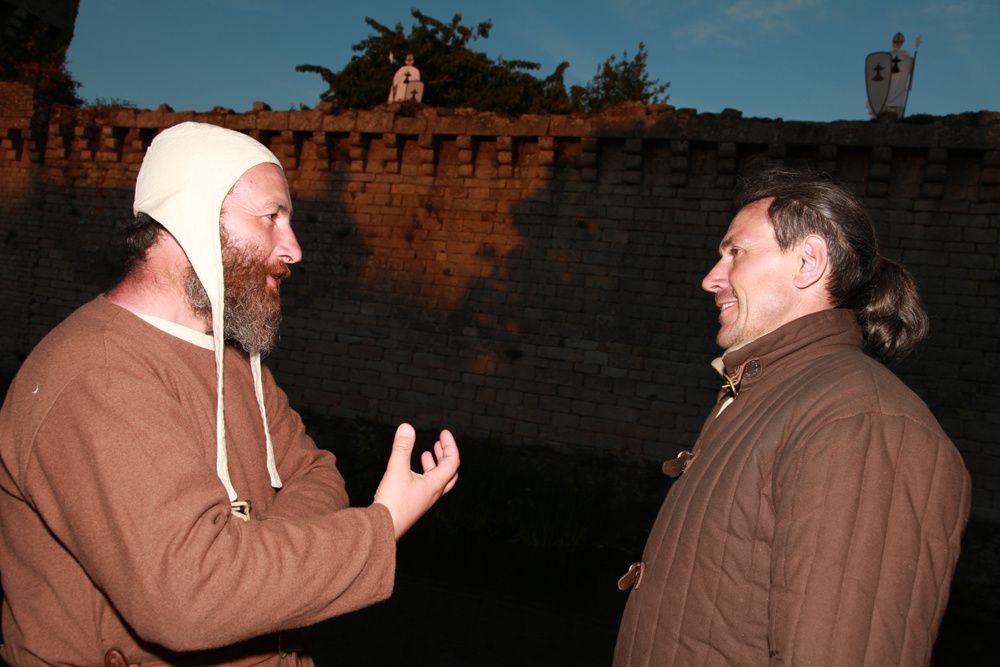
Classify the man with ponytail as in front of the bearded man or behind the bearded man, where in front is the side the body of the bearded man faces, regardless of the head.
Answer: in front

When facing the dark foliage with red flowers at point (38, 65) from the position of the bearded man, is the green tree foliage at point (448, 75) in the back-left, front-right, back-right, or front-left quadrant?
front-right

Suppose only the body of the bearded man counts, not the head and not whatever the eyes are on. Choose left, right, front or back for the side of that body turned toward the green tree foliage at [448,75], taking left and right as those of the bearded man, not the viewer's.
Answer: left

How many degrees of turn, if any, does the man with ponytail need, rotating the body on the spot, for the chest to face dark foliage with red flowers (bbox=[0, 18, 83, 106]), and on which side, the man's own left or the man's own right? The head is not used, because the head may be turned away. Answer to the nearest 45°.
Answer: approximately 45° to the man's own right

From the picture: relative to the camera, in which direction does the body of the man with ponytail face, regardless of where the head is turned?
to the viewer's left

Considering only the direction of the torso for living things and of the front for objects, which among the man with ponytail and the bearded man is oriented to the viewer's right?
the bearded man

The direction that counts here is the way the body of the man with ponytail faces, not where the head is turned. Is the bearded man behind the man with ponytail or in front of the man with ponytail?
in front

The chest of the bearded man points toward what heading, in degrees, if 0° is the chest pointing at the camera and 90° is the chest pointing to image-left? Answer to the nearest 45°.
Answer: approximately 270°

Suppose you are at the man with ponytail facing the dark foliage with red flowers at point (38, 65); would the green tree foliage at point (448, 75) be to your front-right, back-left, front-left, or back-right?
front-right

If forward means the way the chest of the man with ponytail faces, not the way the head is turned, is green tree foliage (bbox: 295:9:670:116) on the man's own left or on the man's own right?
on the man's own right

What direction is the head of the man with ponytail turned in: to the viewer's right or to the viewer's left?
to the viewer's left

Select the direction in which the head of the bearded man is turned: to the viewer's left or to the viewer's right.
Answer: to the viewer's right
